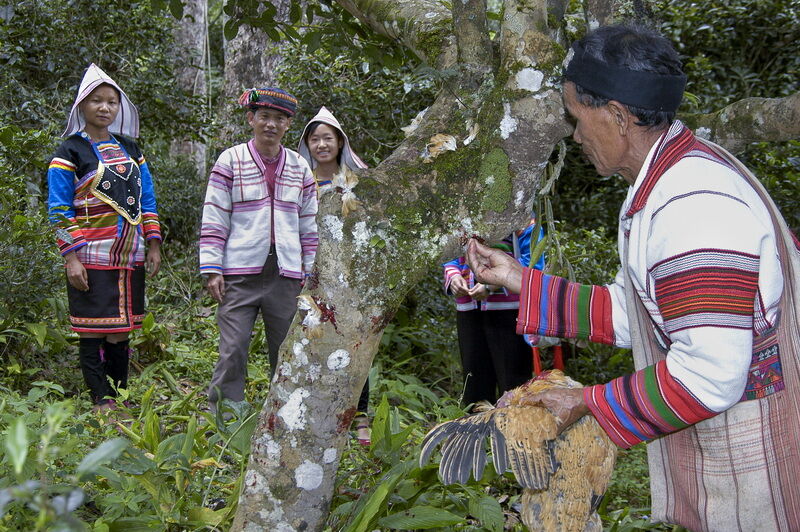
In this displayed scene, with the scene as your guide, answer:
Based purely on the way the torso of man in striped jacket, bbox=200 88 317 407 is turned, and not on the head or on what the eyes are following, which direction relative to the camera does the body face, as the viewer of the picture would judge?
toward the camera

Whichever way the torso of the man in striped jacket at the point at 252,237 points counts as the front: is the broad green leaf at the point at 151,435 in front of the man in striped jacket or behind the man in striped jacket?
in front

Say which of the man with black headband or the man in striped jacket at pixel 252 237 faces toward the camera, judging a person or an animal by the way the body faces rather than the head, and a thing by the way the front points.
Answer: the man in striped jacket

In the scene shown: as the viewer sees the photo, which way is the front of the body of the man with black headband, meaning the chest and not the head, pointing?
to the viewer's left

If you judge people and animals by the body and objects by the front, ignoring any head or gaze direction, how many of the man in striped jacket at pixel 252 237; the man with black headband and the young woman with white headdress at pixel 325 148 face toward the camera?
2

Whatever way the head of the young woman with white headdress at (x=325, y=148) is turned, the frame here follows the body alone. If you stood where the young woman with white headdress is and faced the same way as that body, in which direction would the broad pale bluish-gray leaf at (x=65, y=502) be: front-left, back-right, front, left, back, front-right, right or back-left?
front

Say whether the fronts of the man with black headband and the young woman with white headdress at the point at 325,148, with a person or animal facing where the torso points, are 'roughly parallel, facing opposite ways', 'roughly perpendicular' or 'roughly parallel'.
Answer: roughly perpendicular

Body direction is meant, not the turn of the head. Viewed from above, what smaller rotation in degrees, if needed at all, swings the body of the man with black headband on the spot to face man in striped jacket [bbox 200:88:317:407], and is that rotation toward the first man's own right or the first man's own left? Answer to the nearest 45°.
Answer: approximately 45° to the first man's own right

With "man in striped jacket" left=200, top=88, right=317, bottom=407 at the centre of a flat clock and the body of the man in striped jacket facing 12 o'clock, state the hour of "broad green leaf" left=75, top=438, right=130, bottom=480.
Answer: The broad green leaf is roughly at 12 o'clock from the man in striped jacket.

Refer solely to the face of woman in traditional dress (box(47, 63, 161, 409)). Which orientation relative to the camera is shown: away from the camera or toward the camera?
toward the camera

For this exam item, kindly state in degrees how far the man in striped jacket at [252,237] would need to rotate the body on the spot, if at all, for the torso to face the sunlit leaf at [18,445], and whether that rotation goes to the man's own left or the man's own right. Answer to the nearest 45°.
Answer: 0° — they already face it

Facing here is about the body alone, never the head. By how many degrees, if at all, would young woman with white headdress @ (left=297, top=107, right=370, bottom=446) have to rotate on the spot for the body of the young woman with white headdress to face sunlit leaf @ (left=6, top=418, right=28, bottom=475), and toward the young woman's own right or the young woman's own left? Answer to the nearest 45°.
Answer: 0° — they already face it

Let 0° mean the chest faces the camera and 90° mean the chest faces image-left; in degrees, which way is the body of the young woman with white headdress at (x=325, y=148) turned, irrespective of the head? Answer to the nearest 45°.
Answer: approximately 0°

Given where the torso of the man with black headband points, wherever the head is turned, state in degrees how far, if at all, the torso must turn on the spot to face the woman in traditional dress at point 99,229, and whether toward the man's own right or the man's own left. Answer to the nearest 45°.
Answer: approximately 45° to the man's own right
